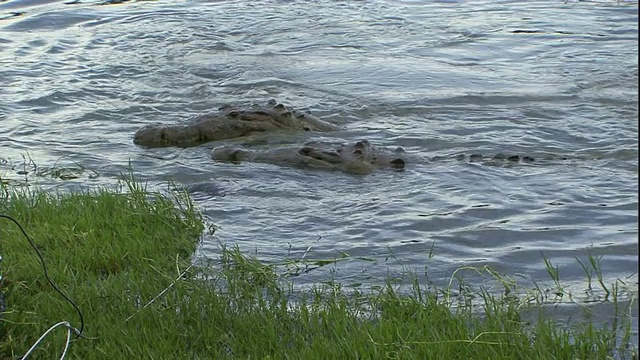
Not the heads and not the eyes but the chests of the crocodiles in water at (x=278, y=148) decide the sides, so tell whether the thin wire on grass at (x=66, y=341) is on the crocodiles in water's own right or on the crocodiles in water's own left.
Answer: on the crocodiles in water's own left

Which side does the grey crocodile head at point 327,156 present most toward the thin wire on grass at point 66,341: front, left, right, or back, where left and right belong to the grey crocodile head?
left

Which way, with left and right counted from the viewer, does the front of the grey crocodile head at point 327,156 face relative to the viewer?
facing to the left of the viewer

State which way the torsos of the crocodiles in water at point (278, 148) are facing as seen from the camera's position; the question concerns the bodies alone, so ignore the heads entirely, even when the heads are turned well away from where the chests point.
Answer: to the viewer's left

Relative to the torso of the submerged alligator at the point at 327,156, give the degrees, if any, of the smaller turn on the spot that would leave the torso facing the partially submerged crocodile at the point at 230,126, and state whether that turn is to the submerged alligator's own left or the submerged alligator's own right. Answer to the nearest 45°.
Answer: approximately 45° to the submerged alligator's own right
